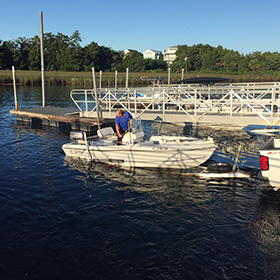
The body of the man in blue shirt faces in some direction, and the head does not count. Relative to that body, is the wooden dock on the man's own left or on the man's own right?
on the man's own right

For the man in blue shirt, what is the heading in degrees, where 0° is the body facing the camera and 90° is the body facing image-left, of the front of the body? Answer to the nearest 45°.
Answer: approximately 45°
